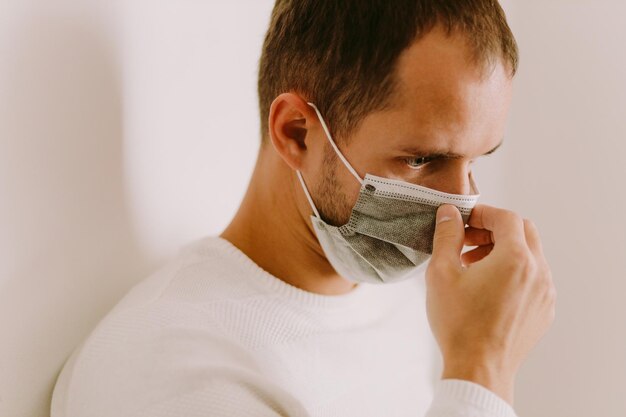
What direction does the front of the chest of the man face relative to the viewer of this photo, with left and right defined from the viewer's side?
facing the viewer and to the right of the viewer
